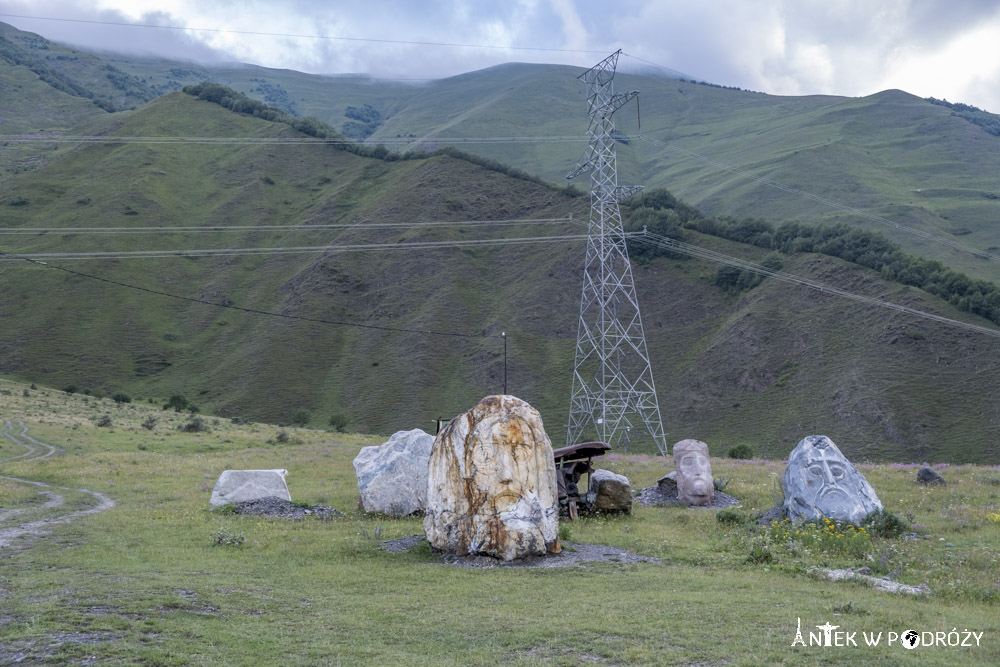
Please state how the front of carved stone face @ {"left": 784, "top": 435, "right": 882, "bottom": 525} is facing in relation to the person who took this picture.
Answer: facing the viewer

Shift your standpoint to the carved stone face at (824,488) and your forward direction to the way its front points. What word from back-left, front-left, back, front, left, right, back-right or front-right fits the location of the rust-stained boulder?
front-right

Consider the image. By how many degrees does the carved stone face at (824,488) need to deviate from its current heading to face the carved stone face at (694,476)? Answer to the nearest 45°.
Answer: approximately 135° to its right

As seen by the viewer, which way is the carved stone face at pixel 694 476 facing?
toward the camera

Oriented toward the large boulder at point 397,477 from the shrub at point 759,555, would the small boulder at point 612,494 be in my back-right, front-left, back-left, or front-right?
front-right

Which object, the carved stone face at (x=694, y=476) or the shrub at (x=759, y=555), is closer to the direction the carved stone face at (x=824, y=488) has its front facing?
the shrub

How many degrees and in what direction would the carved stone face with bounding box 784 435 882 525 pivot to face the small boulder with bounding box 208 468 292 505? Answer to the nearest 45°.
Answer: approximately 90° to its right

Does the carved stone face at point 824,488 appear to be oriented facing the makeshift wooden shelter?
no

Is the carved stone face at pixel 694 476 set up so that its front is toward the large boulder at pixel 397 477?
no

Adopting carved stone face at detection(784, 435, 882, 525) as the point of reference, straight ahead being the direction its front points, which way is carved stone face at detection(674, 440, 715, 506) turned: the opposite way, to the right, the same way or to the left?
the same way

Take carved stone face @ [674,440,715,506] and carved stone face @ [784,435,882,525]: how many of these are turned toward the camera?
2

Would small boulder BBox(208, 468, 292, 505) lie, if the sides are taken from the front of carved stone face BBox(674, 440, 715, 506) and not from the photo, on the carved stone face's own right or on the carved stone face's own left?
on the carved stone face's own right

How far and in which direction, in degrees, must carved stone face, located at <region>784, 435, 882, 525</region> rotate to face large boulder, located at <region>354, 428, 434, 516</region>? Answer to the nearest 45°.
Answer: approximately 90° to its right
